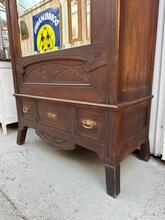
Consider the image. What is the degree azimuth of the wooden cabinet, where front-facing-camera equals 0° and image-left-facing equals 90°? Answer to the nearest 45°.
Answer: approximately 45°
